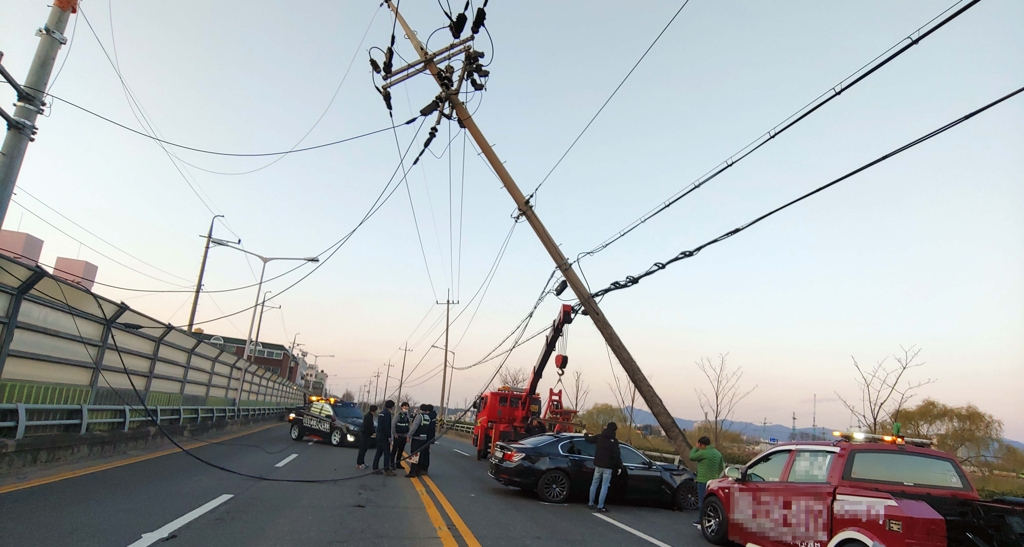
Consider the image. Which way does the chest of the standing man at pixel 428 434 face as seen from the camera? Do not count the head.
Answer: to the viewer's left

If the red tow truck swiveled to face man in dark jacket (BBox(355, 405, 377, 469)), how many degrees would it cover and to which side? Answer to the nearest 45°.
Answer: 0° — it already faces them

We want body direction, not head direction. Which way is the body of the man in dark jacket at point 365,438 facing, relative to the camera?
to the viewer's right

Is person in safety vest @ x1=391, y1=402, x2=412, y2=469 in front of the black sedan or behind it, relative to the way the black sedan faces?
behind

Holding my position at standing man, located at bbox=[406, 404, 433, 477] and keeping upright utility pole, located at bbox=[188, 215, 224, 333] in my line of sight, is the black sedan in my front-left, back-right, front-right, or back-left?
back-right

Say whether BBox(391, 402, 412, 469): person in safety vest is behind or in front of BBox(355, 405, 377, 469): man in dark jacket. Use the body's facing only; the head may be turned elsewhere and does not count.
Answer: in front

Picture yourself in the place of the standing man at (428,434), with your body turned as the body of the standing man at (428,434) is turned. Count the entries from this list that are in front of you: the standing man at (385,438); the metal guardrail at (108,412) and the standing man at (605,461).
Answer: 2

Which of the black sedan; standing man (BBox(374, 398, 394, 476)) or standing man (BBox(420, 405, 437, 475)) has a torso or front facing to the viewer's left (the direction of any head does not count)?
standing man (BBox(420, 405, 437, 475))

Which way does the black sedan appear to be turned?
to the viewer's right

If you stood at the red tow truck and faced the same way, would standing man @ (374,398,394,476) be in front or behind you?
in front

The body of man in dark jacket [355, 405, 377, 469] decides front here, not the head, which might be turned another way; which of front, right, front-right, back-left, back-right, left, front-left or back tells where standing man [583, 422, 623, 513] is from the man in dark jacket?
front-right

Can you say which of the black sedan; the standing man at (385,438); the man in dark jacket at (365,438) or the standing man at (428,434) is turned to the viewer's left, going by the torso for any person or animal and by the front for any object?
the standing man at (428,434)

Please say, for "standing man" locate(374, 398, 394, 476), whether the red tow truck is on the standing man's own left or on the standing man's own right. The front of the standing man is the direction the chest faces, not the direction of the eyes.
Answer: on the standing man's own left
